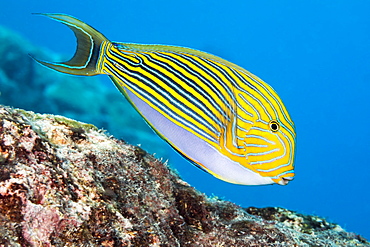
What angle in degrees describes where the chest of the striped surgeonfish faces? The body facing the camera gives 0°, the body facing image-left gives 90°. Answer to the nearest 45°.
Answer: approximately 270°
